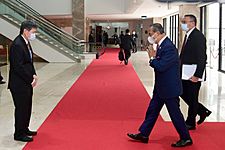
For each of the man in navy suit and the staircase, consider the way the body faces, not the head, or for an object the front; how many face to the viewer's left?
1

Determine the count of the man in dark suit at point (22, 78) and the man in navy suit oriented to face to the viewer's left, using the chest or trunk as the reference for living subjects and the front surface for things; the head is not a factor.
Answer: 1

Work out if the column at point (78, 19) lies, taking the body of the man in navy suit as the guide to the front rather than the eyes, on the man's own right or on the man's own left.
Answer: on the man's own right

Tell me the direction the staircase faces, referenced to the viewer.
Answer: facing to the right of the viewer

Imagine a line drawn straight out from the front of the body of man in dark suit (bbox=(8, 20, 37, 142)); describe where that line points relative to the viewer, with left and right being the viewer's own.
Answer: facing to the right of the viewer

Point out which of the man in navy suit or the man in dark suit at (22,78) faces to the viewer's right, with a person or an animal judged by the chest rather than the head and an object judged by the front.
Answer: the man in dark suit

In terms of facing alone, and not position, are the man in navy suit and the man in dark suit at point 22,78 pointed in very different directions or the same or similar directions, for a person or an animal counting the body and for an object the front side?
very different directions

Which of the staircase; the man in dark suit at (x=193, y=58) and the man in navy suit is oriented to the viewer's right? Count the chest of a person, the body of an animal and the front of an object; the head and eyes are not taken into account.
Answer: the staircase

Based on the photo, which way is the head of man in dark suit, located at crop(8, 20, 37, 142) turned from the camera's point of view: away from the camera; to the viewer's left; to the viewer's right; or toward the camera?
to the viewer's right

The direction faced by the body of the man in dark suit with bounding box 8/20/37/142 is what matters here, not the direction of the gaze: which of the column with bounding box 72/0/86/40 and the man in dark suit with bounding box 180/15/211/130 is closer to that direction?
the man in dark suit

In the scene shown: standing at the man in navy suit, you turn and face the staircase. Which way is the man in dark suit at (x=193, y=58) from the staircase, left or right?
right

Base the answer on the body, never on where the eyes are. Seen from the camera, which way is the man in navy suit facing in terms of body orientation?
to the viewer's left

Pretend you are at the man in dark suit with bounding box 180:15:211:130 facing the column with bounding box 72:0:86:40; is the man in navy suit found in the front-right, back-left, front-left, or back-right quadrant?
back-left
